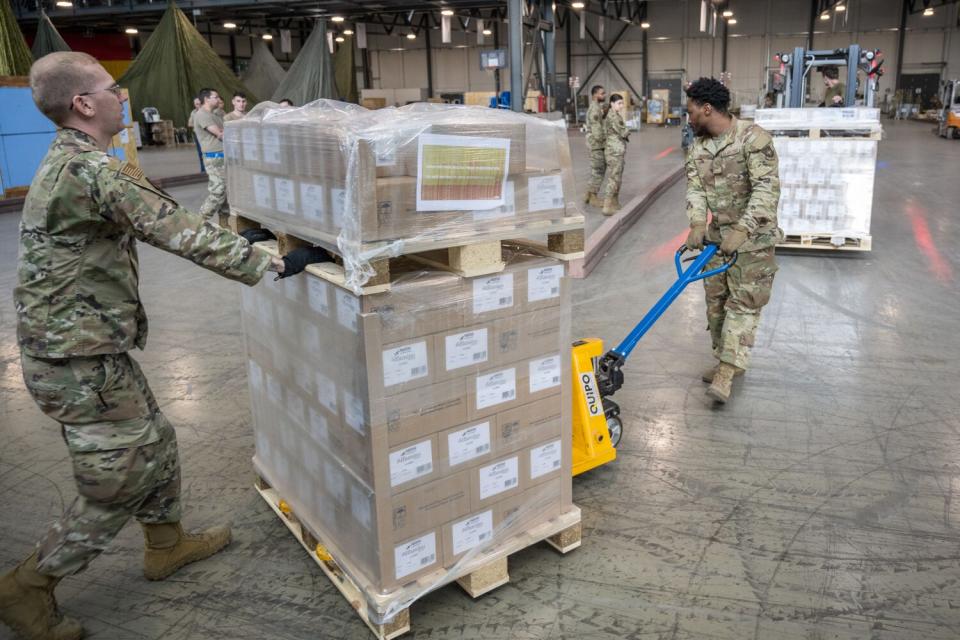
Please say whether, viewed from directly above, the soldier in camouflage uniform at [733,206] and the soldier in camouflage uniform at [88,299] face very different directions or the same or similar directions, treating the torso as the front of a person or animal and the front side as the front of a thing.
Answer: very different directions

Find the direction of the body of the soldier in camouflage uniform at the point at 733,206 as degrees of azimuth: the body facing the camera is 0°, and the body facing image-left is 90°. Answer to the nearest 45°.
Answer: approximately 45°

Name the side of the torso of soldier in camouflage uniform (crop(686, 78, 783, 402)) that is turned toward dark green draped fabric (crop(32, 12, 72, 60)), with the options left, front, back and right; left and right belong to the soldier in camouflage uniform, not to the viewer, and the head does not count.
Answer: right

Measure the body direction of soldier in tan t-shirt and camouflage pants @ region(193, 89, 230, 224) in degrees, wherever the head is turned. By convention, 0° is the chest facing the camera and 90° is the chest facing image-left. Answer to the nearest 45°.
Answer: approximately 270°

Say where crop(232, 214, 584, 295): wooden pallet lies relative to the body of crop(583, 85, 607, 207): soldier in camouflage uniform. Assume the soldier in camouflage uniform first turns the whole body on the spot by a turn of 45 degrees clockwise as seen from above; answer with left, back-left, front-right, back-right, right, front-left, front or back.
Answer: front-right
